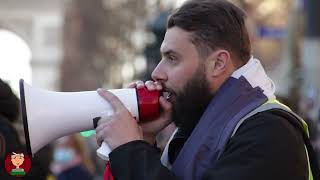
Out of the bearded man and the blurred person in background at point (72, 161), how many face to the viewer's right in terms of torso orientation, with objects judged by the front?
0

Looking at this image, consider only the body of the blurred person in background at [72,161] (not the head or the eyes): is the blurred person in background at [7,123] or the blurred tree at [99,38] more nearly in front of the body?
the blurred person in background

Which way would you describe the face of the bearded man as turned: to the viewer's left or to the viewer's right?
to the viewer's left

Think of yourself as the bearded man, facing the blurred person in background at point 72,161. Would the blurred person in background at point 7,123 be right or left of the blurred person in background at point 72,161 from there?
left

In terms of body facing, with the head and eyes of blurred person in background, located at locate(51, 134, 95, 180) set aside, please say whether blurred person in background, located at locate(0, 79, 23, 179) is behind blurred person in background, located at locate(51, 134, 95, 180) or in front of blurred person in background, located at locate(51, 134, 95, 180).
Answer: in front

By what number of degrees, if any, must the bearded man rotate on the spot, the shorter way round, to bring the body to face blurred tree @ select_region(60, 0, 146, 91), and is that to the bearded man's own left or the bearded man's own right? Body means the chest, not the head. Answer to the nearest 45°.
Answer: approximately 90° to the bearded man's own right

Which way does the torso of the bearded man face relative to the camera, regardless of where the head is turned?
to the viewer's left

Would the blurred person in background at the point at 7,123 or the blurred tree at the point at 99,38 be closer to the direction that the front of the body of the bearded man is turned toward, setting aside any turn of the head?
the blurred person in background
